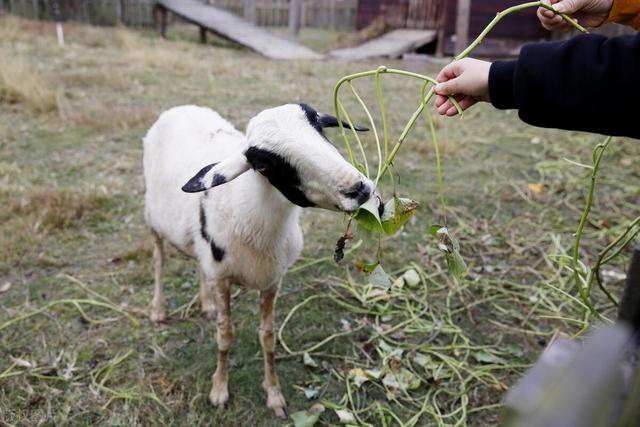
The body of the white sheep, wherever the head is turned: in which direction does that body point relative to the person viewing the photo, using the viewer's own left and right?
facing the viewer and to the right of the viewer

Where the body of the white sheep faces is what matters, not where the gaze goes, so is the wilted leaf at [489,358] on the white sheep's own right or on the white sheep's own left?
on the white sheep's own left

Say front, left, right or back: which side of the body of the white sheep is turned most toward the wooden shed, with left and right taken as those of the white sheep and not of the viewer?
left

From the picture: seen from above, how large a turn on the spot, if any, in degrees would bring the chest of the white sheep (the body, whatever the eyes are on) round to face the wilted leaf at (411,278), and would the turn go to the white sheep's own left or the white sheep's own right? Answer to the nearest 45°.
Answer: approximately 90° to the white sheep's own left

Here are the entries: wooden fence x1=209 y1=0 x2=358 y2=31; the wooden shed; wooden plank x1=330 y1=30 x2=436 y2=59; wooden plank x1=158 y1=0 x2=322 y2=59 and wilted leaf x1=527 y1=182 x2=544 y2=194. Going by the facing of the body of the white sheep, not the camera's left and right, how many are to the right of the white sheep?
0

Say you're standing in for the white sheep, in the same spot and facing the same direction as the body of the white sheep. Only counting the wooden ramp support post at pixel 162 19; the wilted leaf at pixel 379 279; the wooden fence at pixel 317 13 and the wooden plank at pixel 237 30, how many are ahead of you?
1

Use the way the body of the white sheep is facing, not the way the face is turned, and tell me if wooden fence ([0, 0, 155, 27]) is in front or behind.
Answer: behind

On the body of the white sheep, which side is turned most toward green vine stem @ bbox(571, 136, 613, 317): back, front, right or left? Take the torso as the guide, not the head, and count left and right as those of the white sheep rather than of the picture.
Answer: front

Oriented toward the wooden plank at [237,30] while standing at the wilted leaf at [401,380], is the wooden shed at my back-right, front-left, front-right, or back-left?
front-right

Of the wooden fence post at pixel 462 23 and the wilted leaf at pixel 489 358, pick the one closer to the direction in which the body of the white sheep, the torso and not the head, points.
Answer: the wilted leaf

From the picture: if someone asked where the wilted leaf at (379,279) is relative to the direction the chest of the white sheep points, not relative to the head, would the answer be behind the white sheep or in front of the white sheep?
in front

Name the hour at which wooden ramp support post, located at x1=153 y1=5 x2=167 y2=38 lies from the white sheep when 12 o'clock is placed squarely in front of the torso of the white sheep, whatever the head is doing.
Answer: The wooden ramp support post is roughly at 7 o'clock from the white sheep.

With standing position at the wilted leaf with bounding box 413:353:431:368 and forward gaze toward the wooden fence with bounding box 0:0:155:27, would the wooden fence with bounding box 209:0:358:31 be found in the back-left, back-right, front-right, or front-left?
front-right

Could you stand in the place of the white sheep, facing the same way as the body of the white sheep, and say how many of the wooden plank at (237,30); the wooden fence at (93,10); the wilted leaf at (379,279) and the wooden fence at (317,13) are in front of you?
1

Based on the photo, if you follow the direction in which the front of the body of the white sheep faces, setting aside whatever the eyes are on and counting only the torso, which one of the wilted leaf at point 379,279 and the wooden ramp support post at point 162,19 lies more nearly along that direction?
the wilted leaf

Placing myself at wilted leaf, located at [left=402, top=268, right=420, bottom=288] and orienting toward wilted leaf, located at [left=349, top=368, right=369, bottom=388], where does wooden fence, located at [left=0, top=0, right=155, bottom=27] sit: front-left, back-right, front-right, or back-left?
back-right
